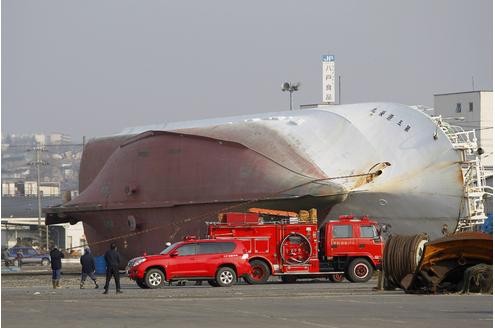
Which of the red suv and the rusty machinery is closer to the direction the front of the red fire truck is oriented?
the rusty machinery

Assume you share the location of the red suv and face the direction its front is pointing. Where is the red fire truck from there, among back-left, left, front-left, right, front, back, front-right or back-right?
back-right

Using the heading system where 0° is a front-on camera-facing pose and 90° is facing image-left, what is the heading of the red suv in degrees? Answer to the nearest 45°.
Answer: approximately 90°

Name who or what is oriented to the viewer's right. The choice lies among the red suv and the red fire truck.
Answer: the red fire truck

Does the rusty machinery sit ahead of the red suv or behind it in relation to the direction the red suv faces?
behind

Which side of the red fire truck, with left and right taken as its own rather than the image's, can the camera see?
right

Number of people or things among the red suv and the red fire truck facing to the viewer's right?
1

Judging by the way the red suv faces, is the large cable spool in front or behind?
behind

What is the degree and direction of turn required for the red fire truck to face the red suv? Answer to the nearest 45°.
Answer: approximately 135° to its right

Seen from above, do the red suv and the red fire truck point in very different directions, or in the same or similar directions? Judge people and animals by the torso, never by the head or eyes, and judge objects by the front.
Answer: very different directions

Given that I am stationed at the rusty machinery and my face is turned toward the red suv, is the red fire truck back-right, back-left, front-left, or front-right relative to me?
front-right
